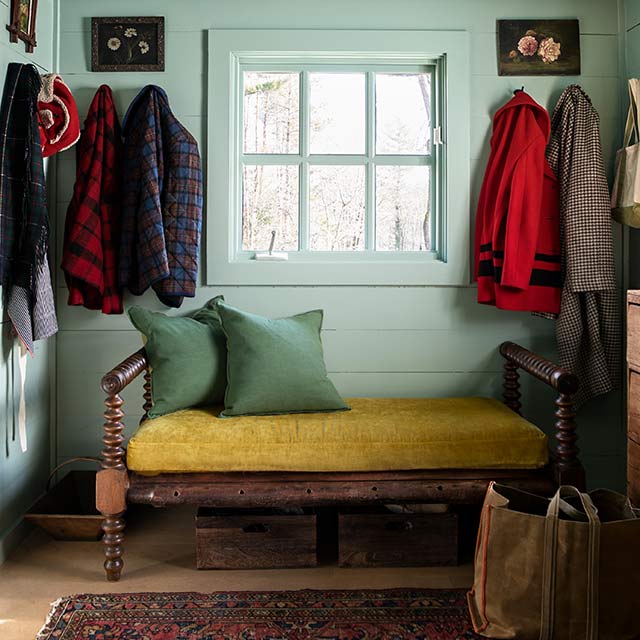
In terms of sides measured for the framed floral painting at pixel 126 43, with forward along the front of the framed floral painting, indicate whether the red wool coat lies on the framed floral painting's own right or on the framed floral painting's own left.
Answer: on the framed floral painting's own left

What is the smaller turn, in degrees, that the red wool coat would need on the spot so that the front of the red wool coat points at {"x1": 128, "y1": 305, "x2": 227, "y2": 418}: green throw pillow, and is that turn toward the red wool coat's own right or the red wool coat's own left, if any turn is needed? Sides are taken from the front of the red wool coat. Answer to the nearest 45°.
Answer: approximately 135° to the red wool coat's own right

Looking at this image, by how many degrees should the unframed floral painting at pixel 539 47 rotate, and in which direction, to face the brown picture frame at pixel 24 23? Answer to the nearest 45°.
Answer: approximately 45° to its right

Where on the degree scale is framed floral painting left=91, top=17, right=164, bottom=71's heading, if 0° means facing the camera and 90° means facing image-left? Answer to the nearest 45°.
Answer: approximately 0°
